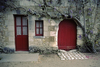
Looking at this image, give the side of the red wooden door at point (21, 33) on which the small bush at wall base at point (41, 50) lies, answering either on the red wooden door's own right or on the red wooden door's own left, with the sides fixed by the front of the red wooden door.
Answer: on the red wooden door's own left

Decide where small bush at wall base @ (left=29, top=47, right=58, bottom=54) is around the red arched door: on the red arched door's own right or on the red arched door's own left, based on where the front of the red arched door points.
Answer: on the red arched door's own right

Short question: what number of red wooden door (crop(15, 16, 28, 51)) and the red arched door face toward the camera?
2

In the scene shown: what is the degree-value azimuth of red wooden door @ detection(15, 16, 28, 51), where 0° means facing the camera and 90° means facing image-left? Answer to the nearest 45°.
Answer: approximately 0°

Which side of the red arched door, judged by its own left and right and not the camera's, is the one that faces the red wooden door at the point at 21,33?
right
